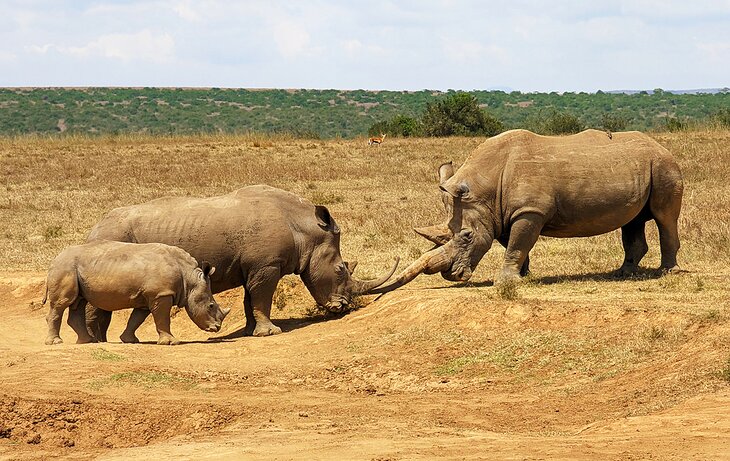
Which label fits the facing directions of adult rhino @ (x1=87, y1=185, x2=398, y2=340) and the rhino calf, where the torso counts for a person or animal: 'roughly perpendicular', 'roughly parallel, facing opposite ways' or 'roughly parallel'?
roughly parallel

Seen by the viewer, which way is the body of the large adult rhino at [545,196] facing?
to the viewer's left

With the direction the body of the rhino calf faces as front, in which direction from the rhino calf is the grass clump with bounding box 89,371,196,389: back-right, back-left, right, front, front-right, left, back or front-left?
right

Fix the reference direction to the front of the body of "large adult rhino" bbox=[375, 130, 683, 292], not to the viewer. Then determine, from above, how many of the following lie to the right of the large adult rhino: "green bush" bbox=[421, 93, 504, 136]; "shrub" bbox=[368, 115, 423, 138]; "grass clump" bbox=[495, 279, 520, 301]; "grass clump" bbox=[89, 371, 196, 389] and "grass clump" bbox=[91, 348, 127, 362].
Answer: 2

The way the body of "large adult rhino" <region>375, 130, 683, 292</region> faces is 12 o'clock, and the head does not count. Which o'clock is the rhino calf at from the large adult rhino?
The rhino calf is roughly at 11 o'clock from the large adult rhino.

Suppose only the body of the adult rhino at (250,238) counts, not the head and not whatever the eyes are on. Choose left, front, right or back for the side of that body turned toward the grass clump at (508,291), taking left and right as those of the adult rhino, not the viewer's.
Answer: front

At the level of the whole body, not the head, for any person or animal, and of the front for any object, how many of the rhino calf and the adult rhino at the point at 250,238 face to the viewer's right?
2

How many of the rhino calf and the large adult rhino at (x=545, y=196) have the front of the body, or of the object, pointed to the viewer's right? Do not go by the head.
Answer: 1

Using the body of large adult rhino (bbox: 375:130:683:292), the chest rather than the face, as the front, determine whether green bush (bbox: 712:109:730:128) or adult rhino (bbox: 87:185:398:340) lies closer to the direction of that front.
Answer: the adult rhino

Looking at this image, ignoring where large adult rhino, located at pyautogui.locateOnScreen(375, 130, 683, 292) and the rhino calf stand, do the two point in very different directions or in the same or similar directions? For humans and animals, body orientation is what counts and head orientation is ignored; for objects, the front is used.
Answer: very different directions

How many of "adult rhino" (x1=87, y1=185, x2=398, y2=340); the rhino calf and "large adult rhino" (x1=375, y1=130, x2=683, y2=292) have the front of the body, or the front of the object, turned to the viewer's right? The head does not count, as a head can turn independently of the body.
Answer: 2

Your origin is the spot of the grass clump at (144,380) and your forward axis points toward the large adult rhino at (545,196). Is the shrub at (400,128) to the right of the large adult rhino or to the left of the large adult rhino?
left

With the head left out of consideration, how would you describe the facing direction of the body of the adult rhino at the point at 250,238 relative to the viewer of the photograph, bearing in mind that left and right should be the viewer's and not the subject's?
facing to the right of the viewer

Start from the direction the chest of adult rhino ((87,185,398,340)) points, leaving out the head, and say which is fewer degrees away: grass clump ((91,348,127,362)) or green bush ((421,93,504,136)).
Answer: the green bush

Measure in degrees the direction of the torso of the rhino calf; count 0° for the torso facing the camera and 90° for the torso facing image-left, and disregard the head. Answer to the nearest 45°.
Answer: approximately 270°

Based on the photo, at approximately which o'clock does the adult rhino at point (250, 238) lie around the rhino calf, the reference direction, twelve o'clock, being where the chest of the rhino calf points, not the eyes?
The adult rhino is roughly at 11 o'clock from the rhino calf.

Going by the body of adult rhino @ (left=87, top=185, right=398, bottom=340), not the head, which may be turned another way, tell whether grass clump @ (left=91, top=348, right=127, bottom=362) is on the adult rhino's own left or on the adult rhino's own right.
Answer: on the adult rhino's own right

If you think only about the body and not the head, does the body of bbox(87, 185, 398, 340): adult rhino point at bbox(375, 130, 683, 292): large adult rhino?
yes
